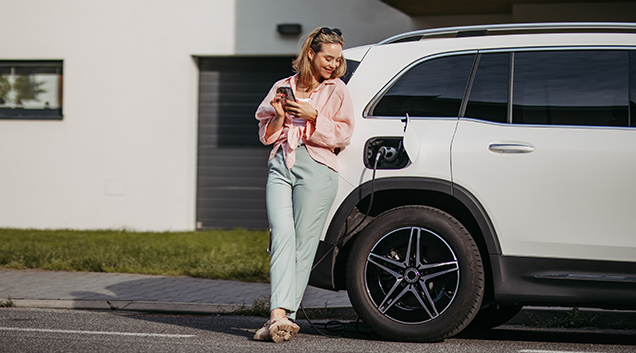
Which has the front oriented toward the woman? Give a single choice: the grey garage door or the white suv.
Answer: the grey garage door

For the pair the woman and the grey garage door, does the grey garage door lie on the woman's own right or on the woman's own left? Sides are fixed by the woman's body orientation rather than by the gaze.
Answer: on the woman's own right

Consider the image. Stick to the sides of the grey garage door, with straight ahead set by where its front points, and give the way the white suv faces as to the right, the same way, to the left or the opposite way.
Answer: to the left

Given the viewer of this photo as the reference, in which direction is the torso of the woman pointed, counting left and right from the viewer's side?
facing the viewer and to the left of the viewer

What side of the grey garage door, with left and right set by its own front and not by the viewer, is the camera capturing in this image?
front

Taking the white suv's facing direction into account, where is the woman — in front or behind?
behind

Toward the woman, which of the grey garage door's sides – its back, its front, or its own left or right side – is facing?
front

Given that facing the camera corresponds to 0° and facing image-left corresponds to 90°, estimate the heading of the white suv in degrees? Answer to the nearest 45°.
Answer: approximately 270°
